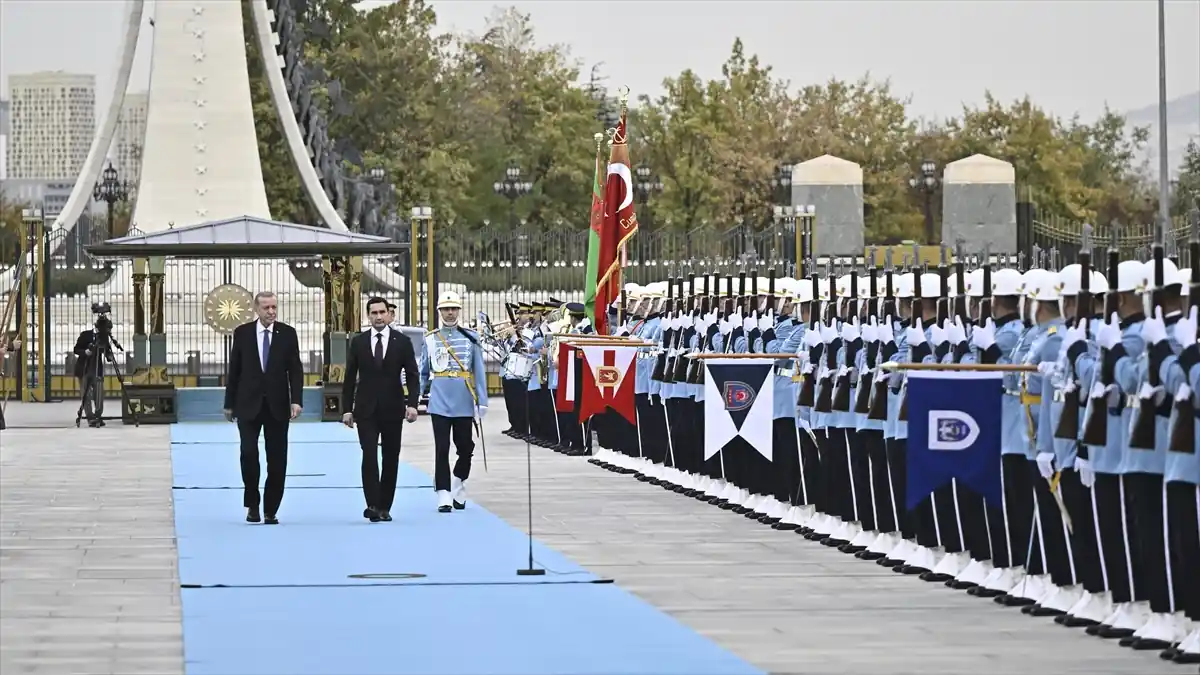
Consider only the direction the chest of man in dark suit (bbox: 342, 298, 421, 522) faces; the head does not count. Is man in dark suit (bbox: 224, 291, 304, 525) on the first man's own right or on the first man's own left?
on the first man's own right

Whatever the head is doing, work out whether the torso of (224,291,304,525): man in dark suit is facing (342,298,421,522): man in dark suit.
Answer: no

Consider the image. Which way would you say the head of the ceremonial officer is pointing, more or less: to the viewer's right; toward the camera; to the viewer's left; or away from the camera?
toward the camera

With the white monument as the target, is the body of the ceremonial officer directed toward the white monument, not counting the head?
no

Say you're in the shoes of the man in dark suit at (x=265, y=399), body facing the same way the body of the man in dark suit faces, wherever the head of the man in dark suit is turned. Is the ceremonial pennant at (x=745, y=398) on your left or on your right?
on your left

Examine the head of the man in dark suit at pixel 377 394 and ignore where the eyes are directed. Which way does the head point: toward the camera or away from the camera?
toward the camera

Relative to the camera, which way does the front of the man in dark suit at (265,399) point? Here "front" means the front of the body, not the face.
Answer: toward the camera

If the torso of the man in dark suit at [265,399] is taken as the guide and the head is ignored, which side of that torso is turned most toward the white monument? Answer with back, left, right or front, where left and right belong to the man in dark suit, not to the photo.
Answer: back

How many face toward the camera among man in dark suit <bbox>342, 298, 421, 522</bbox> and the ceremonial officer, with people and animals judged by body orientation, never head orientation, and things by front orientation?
2

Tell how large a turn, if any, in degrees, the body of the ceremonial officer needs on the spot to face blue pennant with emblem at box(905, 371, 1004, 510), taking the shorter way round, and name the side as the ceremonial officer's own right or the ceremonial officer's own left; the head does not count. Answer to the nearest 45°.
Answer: approximately 45° to the ceremonial officer's own left

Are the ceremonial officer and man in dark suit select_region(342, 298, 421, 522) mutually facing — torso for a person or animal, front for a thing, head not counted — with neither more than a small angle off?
no

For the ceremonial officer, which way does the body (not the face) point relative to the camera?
toward the camera

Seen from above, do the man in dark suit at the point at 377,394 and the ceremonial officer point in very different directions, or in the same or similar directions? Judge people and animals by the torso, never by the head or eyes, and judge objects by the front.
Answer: same or similar directions

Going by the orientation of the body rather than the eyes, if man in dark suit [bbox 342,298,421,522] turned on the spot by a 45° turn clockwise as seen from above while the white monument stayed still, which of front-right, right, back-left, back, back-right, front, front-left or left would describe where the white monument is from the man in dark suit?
back-right
